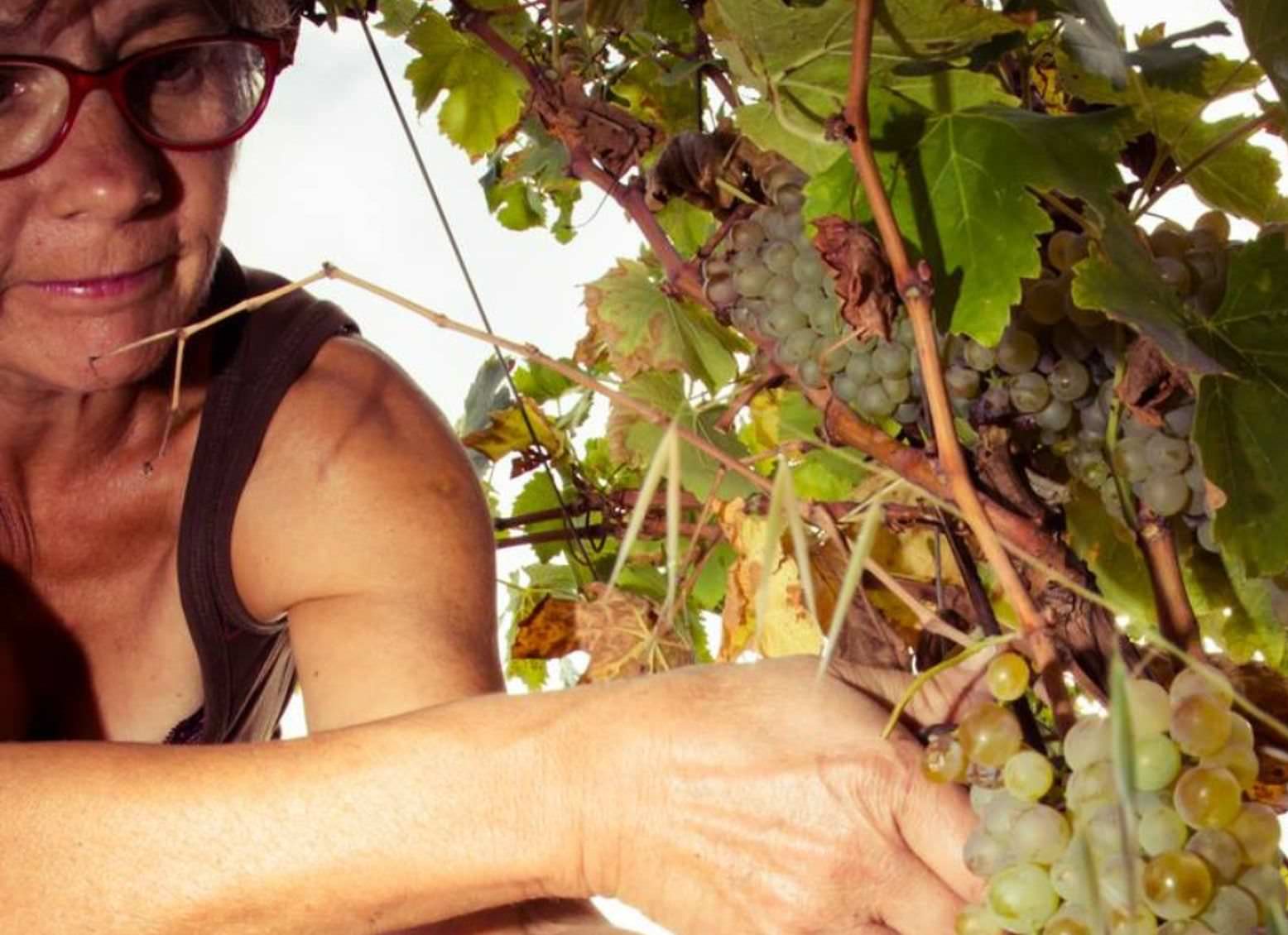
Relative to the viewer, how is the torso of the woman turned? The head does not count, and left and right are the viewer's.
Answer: facing the viewer
